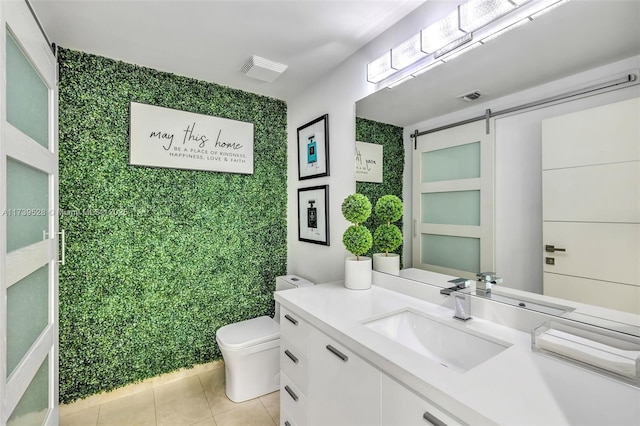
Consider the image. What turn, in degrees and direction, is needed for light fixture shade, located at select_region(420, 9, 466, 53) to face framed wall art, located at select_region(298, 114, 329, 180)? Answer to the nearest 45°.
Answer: approximately 90° to its right

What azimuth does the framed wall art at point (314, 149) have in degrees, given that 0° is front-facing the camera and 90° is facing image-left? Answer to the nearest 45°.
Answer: approximately 45°

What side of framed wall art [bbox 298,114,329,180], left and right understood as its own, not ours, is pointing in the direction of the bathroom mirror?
left

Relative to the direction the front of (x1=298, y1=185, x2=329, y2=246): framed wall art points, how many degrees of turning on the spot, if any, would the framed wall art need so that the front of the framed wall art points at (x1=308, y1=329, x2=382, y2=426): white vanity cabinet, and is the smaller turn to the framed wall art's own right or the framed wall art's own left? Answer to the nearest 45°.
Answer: approximately 45° to the framed wall art's own left

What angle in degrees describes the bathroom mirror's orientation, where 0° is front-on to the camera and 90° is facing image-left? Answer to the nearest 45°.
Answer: approximately 45°

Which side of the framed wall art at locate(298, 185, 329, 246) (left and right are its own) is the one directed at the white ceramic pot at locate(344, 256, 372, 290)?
left

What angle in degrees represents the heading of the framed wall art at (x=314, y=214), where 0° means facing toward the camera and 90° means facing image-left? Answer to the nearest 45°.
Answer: approximately 45°
